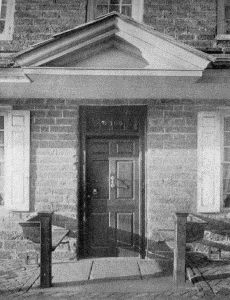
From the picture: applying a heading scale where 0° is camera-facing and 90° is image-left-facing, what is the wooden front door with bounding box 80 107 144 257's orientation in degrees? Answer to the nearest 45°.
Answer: approximately 0°

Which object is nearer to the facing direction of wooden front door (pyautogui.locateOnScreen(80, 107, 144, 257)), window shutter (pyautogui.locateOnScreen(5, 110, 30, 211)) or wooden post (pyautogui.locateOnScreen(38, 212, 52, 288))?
the wooden post

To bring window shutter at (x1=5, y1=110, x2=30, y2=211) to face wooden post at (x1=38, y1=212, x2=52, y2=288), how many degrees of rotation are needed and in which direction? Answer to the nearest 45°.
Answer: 0° — it already faces it

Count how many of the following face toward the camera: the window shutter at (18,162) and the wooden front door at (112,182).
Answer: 2

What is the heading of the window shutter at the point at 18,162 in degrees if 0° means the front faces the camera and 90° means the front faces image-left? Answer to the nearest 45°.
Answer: approximately 0°

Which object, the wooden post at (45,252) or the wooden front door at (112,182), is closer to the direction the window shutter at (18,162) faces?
the wooden post
